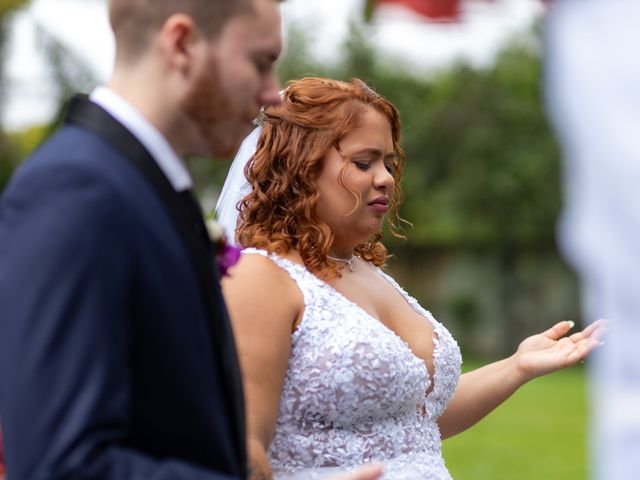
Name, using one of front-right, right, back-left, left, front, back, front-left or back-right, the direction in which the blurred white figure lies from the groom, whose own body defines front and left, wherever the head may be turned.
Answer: front-right

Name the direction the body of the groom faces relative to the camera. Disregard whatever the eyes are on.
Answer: to the viewer's right

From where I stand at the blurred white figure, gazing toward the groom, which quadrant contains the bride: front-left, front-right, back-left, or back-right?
front-right

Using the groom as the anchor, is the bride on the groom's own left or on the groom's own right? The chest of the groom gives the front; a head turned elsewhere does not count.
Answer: on the groom's own left

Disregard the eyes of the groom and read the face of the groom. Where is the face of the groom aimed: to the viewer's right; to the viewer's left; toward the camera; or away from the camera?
to the viewer's right

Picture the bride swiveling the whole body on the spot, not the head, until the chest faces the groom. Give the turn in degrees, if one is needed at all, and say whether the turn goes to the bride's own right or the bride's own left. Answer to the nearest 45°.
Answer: approximately 45° to the bride's own right

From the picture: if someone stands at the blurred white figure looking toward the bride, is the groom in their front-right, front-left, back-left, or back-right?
front-left

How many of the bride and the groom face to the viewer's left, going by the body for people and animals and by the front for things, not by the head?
0

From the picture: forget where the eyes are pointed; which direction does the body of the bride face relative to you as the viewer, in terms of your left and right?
facing the viewer and to the right of the viewer

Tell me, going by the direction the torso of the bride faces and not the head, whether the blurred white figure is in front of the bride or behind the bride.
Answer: in front
